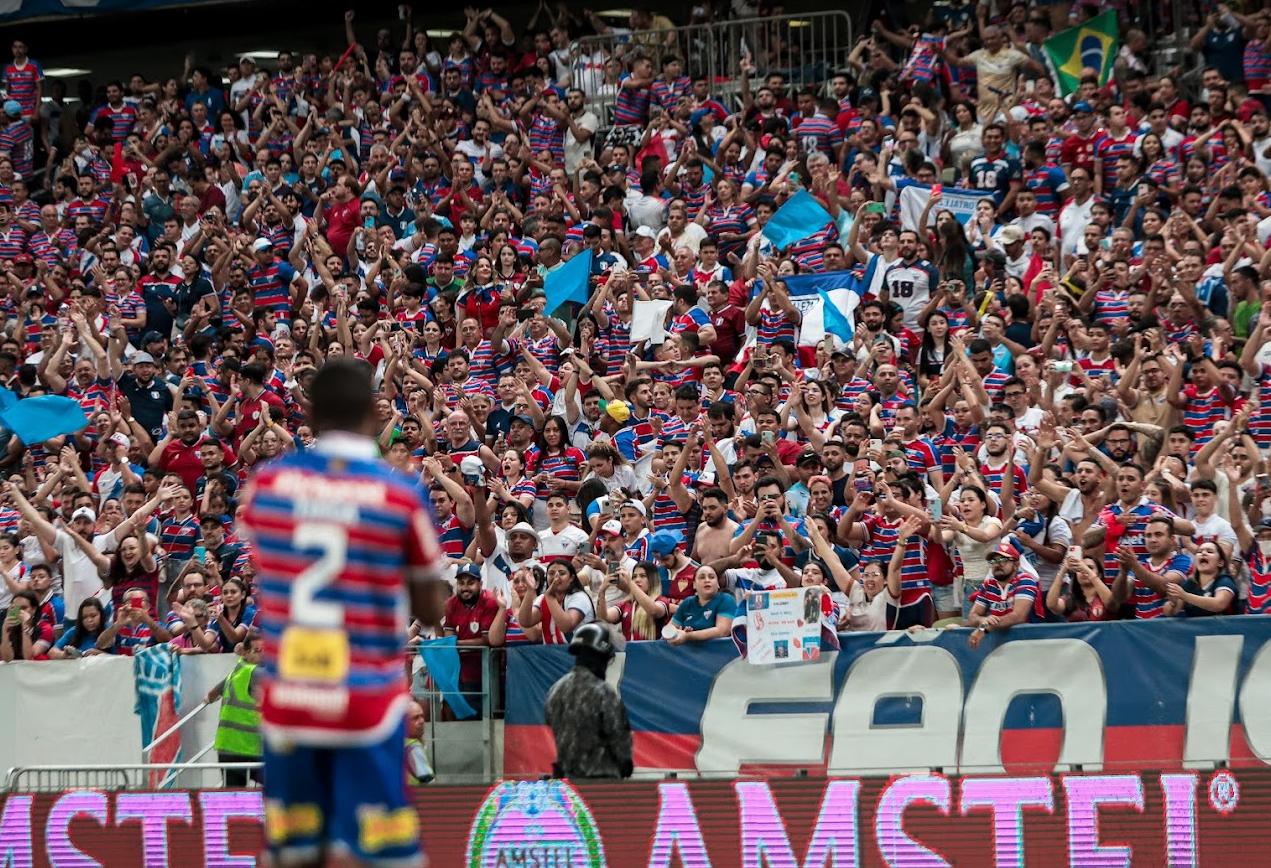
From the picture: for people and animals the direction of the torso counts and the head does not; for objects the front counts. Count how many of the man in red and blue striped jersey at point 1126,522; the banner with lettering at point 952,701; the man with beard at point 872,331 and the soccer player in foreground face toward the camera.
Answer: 3

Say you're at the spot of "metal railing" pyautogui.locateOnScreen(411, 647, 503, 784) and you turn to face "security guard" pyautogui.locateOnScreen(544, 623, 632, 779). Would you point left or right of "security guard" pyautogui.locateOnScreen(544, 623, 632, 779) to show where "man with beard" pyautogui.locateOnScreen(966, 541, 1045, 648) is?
left

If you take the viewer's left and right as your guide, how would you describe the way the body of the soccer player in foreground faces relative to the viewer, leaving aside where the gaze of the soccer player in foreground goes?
facing away from the viewer

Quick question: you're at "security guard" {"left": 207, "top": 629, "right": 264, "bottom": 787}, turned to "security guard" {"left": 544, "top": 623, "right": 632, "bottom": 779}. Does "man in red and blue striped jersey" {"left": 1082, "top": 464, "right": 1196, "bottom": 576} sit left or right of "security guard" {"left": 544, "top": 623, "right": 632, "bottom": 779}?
left

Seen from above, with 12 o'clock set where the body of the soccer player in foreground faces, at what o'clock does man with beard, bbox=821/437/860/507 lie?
The man with beard is roughly at 1 o'clock from the soccer player in foreground.

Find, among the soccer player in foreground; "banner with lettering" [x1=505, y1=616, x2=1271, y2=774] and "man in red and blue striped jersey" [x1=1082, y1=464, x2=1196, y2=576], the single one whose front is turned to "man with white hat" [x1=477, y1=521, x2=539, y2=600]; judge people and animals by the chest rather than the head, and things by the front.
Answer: the soccer player in foreground
